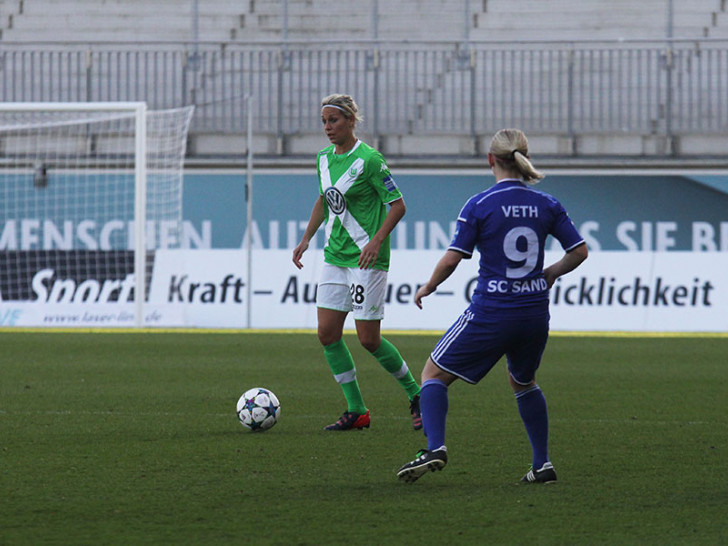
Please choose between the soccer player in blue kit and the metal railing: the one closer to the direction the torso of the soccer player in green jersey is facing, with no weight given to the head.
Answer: the soccer player in blue kit

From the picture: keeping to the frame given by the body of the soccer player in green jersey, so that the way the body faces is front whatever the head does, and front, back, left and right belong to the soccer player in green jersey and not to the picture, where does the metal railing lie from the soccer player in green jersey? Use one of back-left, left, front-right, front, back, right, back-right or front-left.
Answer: back-right

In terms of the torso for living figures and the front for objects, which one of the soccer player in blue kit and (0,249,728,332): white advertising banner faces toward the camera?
the white advertising banner

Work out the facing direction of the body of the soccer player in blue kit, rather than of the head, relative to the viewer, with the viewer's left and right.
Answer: facing away from the viewer and to the left of the viewer

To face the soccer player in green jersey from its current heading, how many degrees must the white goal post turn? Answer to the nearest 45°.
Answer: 0° — it already faces them

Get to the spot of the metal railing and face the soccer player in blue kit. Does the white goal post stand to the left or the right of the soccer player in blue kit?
right

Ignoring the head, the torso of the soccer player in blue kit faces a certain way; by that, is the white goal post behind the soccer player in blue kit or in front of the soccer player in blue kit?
in front

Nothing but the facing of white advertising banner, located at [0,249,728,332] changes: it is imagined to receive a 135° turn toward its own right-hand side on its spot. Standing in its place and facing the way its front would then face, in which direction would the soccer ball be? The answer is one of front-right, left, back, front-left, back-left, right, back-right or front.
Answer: back-left

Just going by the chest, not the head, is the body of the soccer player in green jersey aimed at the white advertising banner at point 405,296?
no

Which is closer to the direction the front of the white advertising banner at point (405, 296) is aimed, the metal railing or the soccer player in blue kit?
the soccer player in blue kit

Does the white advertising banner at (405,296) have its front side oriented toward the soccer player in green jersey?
yes

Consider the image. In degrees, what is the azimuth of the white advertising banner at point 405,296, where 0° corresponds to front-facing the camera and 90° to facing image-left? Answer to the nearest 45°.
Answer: approximately 0°

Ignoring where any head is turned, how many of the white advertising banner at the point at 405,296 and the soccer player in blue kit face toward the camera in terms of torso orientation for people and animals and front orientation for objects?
1

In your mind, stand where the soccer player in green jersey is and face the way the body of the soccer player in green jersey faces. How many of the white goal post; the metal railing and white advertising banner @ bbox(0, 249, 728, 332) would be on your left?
0

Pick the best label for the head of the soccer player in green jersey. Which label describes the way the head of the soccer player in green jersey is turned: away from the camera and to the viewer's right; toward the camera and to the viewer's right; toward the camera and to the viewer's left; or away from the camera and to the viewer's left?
toward the camera and to the viewer's left

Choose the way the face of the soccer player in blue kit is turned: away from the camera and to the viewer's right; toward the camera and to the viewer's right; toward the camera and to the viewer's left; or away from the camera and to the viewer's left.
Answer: away from the camera and to the viewer's left
